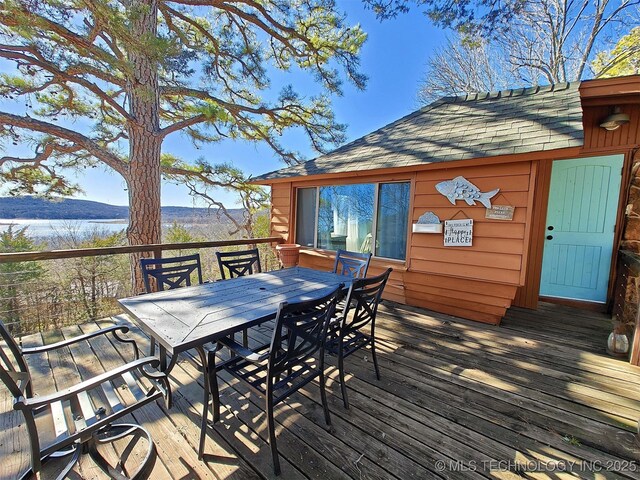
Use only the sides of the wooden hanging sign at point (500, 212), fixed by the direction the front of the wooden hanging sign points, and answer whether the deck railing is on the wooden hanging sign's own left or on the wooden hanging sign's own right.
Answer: on the wooden hanging sign's own right

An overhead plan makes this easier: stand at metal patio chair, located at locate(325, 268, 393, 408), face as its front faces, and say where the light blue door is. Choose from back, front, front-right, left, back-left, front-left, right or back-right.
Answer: right

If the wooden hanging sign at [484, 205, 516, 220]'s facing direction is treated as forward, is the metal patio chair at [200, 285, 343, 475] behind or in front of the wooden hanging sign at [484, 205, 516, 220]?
in front

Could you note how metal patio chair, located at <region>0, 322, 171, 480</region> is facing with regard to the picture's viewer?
facing to the right of the viewer

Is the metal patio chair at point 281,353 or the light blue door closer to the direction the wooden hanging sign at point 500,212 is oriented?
the metal patio chair

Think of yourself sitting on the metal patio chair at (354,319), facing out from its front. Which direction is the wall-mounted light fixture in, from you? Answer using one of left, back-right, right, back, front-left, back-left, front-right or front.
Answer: right

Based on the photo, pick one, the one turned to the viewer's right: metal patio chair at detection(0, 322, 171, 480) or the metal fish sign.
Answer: the metal patio chair

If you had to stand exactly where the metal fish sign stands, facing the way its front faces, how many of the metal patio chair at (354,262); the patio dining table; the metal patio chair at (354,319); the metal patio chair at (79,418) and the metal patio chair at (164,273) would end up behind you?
0

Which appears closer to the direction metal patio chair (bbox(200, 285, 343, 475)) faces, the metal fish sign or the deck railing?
the deck railing

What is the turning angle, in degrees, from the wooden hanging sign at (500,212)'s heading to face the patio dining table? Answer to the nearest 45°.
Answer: approximately 45° to its right

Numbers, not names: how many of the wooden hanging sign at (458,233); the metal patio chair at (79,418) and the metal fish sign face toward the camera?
2

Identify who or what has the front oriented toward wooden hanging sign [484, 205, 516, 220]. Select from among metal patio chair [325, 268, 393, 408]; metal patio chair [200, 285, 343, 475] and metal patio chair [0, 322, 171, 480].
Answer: metal patio chair [0, 322, 171, 480]

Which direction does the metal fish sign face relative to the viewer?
toward the camera

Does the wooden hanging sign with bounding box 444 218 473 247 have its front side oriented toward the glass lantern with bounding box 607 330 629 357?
no

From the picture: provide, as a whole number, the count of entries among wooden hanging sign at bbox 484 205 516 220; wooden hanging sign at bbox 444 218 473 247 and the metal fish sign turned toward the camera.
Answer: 3

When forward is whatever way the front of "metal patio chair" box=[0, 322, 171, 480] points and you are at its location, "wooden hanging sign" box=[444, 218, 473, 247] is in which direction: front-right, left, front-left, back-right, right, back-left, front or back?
front

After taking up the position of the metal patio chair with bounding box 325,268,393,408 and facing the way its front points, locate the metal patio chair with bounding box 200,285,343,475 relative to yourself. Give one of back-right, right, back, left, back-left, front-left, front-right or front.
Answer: left

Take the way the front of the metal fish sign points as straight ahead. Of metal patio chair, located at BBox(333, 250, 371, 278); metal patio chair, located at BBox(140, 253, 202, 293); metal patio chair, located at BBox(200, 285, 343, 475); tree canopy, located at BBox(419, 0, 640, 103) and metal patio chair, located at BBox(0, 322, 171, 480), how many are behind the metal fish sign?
1

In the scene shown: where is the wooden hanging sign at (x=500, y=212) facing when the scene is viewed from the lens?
facing the viewer

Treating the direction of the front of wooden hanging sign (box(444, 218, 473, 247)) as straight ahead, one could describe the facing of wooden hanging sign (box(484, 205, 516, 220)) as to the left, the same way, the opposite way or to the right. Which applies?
the same way

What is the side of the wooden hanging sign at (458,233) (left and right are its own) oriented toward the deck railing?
right
